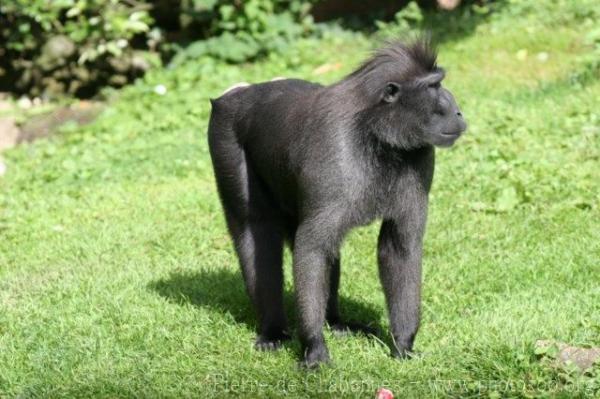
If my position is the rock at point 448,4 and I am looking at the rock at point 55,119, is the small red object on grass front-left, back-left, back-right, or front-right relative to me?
front-left

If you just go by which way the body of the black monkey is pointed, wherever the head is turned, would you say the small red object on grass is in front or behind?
in front

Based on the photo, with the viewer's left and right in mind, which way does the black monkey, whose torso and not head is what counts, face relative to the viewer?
facing the viewer and to the right of the viewer

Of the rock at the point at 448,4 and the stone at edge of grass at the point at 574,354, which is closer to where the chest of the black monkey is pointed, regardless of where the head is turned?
the stone at edge of grass

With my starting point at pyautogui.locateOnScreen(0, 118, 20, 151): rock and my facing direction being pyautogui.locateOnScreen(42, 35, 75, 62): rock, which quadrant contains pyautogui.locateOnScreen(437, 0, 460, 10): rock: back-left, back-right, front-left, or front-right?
front-right

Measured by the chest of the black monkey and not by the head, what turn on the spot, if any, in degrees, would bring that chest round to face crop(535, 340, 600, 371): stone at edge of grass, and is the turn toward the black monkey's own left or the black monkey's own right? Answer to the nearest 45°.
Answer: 0° — it already faces it

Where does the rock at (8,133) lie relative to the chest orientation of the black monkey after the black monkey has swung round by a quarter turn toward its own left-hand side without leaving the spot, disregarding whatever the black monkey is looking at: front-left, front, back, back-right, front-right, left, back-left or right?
left

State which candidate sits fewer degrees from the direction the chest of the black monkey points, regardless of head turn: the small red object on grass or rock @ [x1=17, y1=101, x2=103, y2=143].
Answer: the small red object on grass

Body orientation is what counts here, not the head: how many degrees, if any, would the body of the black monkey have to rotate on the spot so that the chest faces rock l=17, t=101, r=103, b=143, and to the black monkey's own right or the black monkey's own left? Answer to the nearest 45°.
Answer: approximately 180°

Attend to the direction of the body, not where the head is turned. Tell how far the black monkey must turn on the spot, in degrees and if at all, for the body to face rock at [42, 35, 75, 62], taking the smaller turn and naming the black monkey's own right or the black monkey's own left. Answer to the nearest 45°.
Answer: approximately 180°

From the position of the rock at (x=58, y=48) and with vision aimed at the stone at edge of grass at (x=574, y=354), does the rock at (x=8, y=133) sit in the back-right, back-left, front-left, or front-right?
front-right
